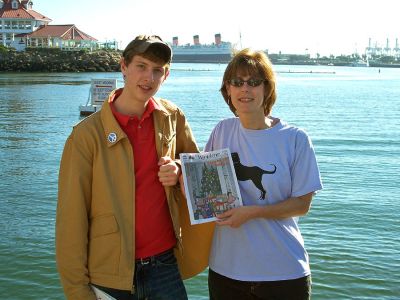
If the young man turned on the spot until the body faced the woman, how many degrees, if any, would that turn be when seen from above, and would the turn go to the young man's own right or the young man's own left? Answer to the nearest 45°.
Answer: approximately 45° to the young man's own left

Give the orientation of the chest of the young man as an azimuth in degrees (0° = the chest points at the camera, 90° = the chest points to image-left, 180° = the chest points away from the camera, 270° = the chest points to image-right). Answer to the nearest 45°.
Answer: approximately 315°

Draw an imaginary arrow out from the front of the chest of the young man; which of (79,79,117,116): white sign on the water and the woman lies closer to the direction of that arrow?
the woman

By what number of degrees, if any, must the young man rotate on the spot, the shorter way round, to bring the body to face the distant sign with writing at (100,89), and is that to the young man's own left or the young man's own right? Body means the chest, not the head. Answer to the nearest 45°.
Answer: approximately 135° to the young man's own left
